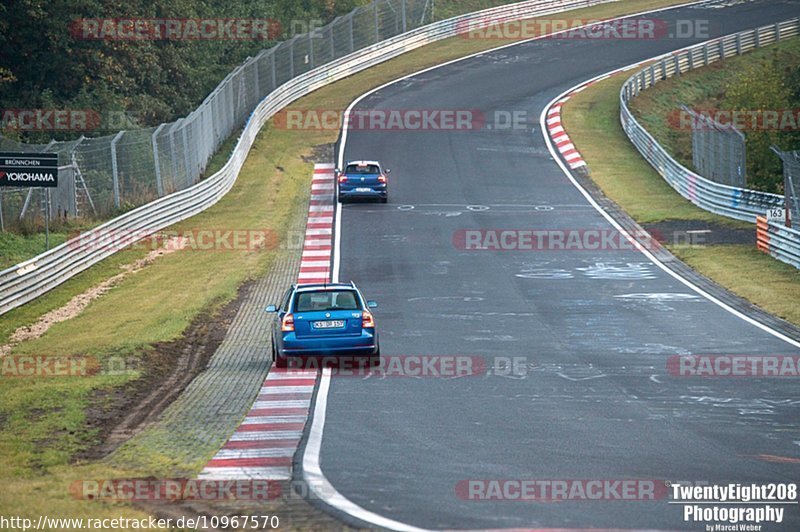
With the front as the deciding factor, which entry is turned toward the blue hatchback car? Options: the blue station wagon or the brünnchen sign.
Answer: the blue station wagon

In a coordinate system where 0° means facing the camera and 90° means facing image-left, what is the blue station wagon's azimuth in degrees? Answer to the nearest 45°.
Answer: approximately 180°

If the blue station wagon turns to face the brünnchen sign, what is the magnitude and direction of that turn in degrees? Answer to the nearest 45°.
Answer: approximately 45° to its left

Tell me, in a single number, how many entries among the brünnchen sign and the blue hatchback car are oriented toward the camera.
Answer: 1

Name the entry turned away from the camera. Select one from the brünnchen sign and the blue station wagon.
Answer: the blue station wagon

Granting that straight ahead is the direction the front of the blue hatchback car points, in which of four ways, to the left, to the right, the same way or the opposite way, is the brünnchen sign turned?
the opposite way

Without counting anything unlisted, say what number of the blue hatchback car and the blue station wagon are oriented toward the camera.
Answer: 0

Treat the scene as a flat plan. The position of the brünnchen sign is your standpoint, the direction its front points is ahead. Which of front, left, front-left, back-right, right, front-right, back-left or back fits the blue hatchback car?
back-left

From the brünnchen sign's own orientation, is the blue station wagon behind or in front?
in front

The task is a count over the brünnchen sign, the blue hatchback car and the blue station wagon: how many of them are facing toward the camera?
1

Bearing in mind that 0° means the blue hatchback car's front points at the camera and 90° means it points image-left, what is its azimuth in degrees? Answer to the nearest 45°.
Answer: approximately 180°

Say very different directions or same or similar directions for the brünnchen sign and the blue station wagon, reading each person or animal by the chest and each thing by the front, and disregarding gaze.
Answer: very different directions

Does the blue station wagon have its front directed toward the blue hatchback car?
yes
